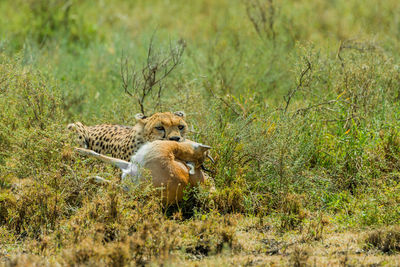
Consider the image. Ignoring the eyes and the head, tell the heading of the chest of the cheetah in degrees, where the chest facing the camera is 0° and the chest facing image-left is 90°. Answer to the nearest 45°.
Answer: approximately 315°
